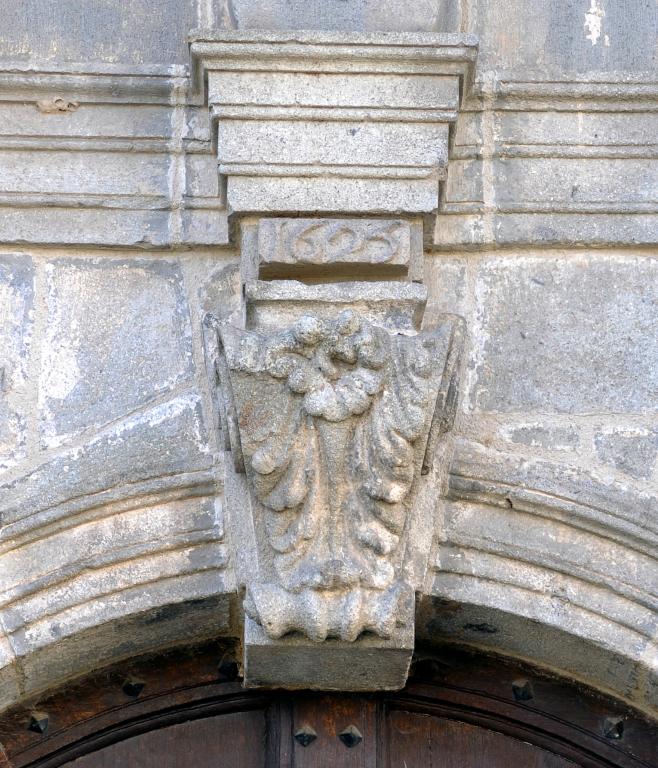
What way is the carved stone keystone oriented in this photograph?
toward the camera
